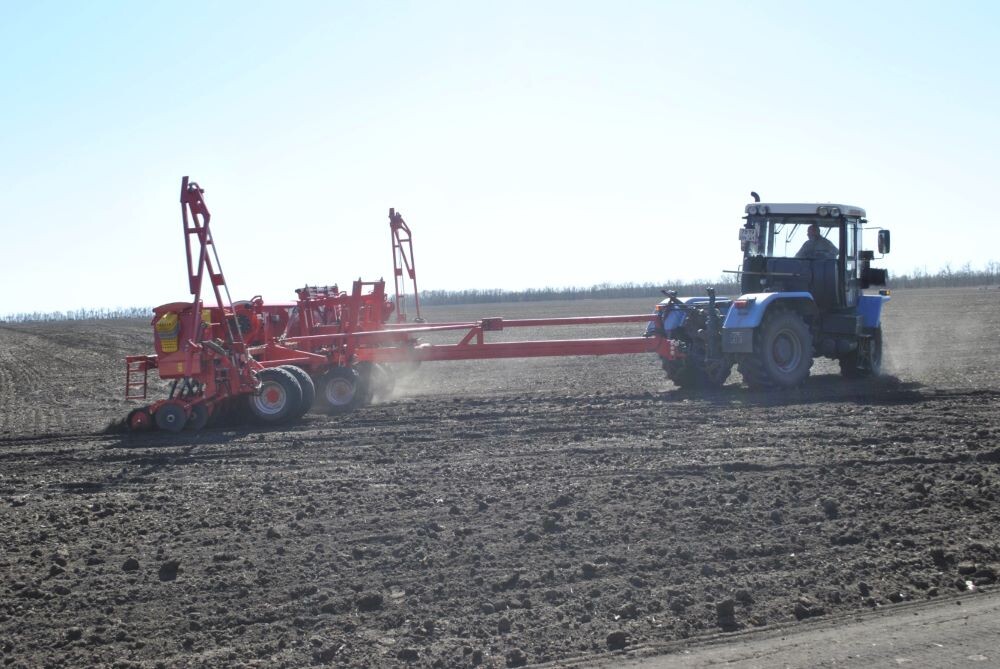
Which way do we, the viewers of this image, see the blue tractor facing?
facing away from the viewer and to the right of the viewer
